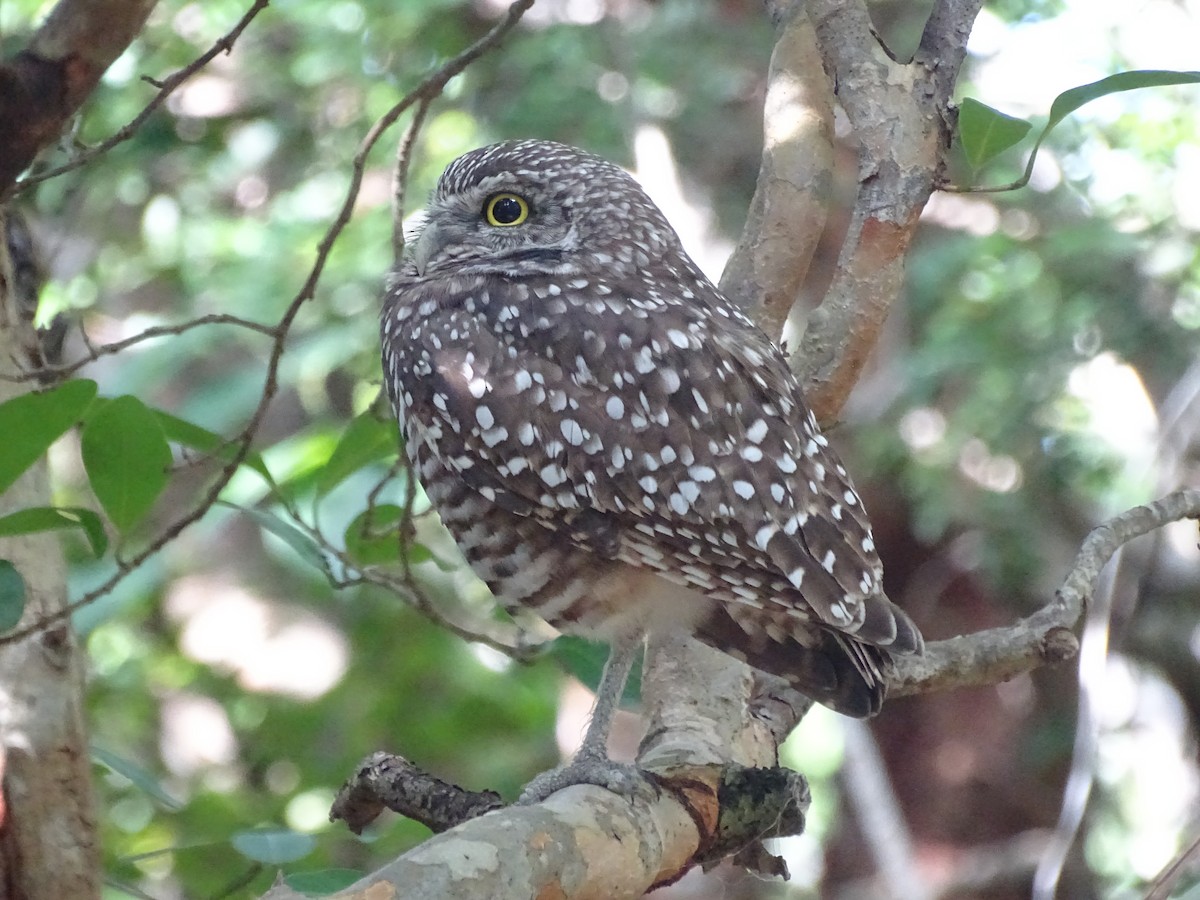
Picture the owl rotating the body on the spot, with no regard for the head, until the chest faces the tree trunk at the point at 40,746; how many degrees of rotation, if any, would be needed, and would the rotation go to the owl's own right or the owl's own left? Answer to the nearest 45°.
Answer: approximately 45° to the owl's own left

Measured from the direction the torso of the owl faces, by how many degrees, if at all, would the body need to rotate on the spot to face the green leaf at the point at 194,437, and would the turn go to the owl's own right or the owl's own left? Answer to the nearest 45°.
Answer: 0° — it already faces it

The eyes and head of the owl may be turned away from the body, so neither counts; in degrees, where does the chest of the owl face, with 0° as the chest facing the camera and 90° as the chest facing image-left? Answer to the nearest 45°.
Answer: approximately 90°
